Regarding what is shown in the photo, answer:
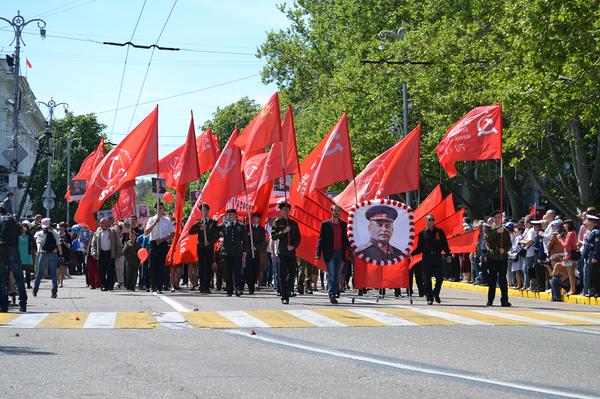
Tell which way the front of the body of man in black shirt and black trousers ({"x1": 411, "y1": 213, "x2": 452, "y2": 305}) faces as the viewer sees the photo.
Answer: toward the camera

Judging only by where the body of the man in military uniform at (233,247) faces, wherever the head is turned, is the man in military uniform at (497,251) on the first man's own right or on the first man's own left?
on the first man's own left

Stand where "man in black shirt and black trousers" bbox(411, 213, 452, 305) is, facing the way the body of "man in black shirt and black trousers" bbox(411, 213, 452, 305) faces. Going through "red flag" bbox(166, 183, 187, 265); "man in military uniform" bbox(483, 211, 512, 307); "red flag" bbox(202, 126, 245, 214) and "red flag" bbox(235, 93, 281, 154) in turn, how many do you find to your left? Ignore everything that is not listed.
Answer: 1

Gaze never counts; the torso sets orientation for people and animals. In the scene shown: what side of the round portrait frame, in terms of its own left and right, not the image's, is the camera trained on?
front

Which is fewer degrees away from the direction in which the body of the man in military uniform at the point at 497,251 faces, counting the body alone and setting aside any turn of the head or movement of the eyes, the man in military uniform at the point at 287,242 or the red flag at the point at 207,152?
the man in military uniform

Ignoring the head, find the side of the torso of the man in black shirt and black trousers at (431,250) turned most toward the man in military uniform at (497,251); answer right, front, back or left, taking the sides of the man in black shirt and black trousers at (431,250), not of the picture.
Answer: left

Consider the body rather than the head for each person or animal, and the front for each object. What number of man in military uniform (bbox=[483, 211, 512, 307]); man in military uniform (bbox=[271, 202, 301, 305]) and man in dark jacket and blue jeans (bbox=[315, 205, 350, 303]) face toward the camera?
3

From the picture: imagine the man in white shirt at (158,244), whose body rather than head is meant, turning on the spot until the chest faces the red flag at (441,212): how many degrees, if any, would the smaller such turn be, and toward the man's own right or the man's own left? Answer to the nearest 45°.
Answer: approximately 90° to the man's own left

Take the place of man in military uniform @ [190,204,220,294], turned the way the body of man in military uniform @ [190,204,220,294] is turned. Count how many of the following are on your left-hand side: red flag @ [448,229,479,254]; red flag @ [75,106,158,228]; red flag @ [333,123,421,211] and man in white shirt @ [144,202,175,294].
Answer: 2

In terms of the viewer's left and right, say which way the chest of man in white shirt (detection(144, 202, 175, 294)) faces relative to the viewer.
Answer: facing the viewer

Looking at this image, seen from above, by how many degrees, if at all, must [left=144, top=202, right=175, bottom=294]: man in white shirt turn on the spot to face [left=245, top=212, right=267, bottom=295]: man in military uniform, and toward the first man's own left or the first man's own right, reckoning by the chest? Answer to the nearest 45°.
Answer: approximately 45° to the first man's own left
